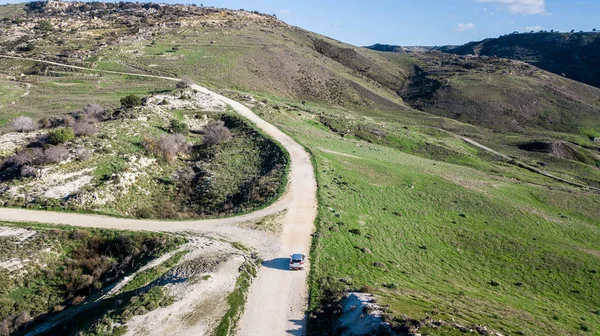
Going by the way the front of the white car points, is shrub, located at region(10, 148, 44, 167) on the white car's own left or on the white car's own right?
on the white car's own left

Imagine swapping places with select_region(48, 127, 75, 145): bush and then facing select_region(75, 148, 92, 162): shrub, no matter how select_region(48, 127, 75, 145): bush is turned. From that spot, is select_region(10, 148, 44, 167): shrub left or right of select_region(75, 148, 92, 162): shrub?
right

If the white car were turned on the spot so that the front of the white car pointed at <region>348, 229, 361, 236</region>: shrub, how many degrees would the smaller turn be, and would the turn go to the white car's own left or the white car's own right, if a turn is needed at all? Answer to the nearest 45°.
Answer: approximately 45° to the white car's own right

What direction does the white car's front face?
away from the camera

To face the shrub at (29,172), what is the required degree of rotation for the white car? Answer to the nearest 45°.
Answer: approximately 45° to its left

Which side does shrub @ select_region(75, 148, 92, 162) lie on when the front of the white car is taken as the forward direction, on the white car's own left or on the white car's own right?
on the white car's own left

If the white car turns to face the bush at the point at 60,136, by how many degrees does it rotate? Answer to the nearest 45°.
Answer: approximately 45° to its left
